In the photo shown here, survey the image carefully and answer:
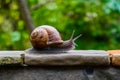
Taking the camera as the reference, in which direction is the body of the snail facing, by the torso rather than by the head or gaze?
to the viewer's right

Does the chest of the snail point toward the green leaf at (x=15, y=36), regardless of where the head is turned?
no

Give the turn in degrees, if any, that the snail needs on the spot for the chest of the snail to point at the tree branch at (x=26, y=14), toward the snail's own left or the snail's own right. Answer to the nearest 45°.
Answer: approximately 90° to the snail's own left

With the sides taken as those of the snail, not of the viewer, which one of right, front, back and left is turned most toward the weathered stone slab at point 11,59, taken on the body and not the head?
back
